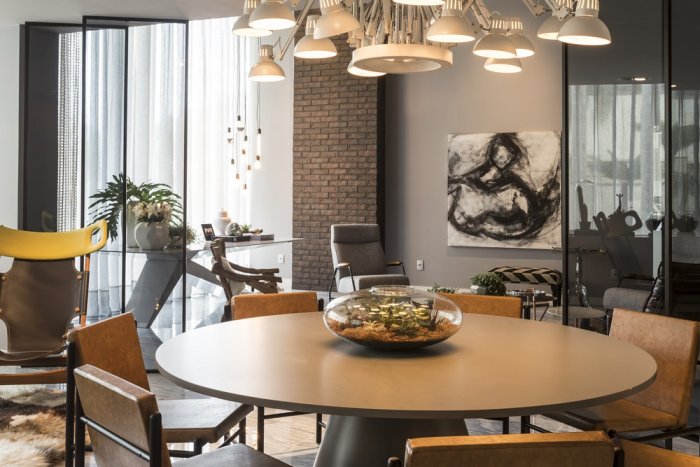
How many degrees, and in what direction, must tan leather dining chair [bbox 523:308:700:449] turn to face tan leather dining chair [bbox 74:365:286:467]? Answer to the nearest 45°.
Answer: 0° — it already faces it

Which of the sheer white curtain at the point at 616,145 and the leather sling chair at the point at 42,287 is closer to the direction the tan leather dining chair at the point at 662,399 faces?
the leather sling chair

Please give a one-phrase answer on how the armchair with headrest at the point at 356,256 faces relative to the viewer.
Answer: facing the viewer and to the right of the viewer

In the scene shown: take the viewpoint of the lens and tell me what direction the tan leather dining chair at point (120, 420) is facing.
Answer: facing away from the viewer and to the right of the viewer

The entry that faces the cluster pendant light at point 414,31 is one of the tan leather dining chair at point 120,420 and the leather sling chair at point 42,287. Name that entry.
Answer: the tan leather dining chair

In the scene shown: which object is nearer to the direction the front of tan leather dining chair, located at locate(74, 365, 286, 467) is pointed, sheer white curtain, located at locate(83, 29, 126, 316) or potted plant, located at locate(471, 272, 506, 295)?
the potted plant

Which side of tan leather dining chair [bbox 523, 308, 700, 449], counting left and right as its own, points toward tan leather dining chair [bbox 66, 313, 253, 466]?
front

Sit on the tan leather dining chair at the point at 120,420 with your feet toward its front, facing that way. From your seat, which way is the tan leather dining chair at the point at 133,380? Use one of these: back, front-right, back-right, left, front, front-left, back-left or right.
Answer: front-left

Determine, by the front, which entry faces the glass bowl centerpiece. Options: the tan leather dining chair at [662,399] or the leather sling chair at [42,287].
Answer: the tan leather dining chair

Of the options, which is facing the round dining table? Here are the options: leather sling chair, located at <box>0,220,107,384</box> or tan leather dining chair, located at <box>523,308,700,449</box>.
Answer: the tan leather dining chair
